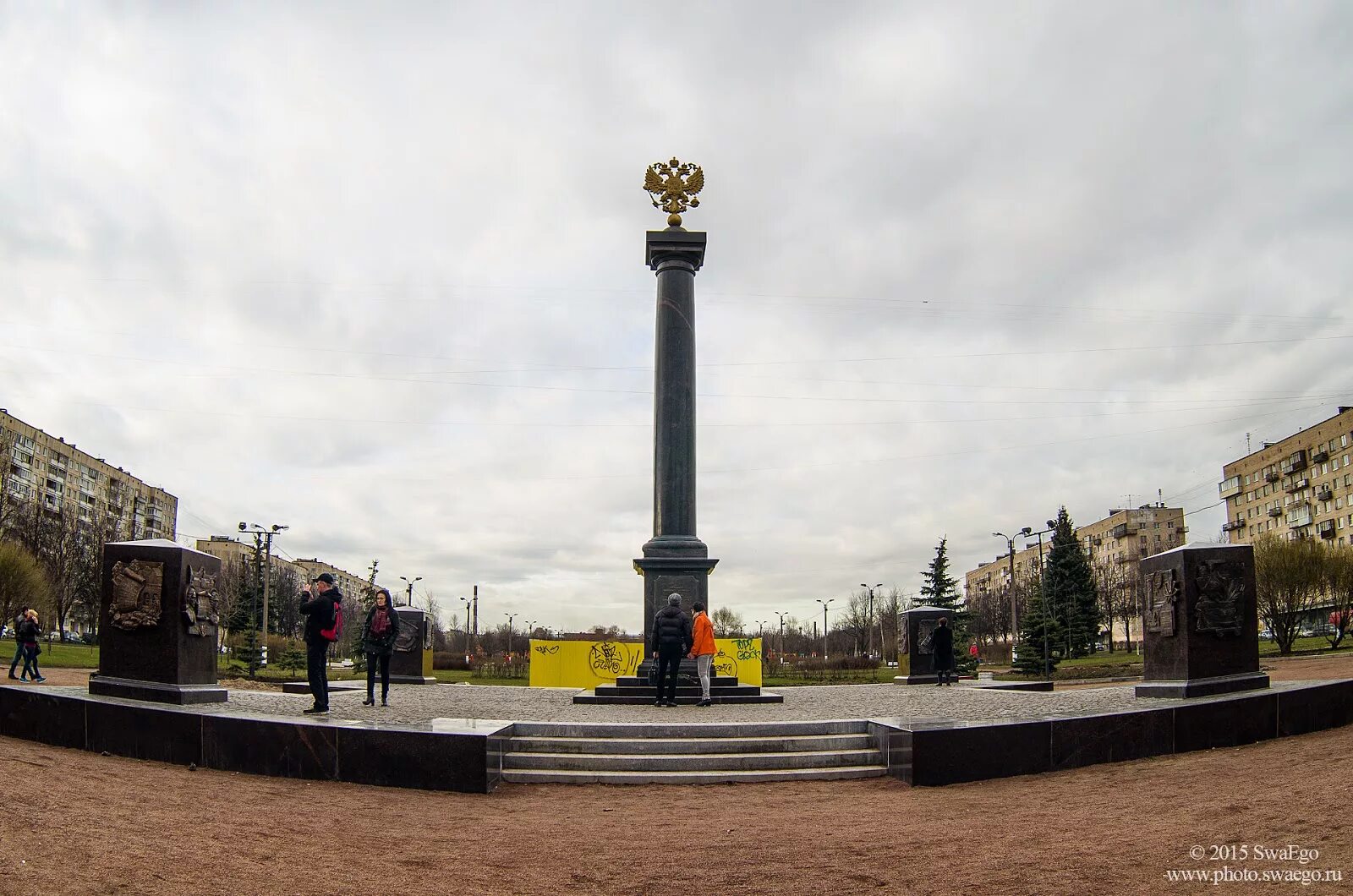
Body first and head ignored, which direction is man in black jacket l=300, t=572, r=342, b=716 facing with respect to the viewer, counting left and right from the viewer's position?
facing to the left of the viewer

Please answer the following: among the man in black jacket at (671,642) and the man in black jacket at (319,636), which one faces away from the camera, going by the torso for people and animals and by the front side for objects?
the man in black jacket at (671,642)

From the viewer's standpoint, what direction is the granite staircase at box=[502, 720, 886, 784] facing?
toward the camera

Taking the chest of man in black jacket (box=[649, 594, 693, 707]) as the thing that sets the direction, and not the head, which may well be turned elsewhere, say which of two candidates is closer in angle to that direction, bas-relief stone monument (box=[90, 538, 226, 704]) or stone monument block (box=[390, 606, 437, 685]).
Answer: the stone monument block

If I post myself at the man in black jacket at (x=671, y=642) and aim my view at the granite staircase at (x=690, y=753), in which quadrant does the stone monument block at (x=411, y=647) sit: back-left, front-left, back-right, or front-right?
back-right

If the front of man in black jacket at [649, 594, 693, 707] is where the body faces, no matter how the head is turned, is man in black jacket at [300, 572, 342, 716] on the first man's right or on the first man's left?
on the first man's left

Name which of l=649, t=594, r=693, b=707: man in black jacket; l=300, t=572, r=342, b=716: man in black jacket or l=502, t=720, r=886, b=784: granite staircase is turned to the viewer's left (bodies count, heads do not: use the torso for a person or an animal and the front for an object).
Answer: l=300, t=572, r=342, b=716: man in black jacket

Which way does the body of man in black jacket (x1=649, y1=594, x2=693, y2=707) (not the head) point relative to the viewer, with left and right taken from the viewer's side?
facing away from the viewer

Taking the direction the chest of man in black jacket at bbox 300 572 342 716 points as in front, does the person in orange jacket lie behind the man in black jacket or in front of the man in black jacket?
behind

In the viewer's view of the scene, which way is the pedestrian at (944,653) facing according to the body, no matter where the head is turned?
away from the camera

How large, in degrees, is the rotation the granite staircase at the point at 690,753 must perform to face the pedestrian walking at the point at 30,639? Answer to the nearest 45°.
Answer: approximately 135° to its right

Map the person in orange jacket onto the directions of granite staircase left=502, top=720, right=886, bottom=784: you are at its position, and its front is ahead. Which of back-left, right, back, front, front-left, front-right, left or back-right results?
back

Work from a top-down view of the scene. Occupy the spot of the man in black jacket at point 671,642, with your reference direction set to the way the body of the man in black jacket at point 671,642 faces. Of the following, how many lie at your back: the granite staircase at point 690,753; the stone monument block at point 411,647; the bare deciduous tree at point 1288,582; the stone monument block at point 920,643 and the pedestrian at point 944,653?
1
